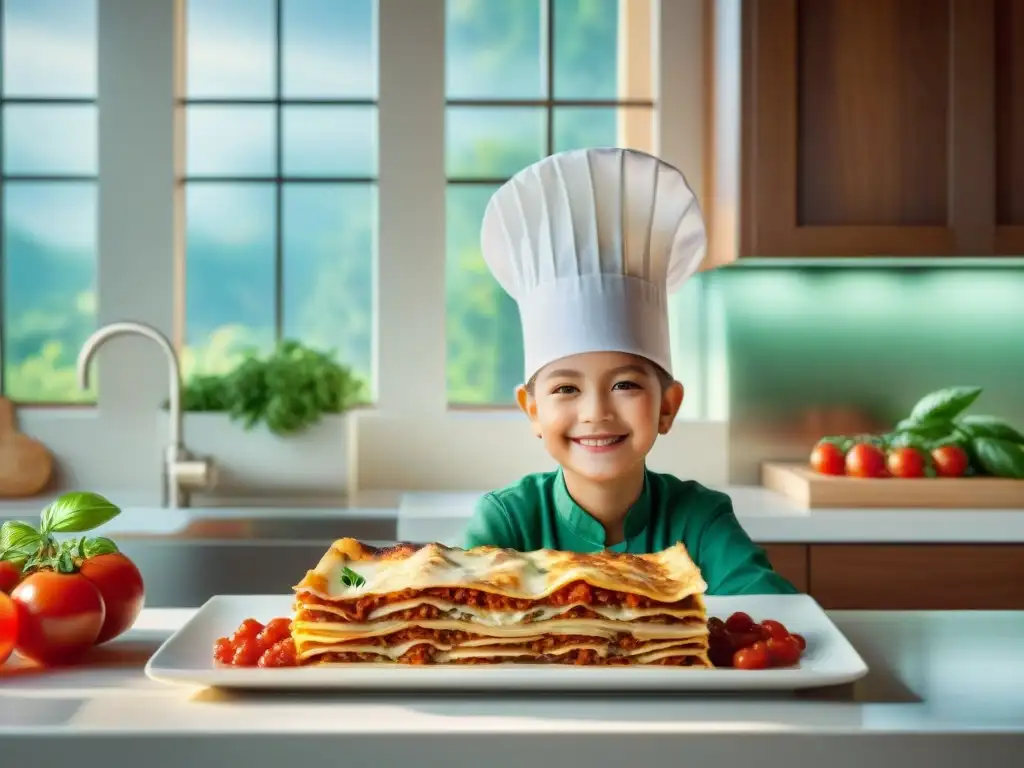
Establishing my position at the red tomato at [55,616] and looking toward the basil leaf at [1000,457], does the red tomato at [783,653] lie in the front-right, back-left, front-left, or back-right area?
front-right

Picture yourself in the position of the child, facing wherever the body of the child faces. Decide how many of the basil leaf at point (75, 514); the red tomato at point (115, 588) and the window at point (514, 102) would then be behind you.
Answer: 1

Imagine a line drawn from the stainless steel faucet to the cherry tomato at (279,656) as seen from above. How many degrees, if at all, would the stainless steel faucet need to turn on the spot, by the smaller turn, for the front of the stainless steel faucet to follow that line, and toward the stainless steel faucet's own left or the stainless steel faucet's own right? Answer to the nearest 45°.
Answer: approximately 90° to the stainless steel faucet's own left

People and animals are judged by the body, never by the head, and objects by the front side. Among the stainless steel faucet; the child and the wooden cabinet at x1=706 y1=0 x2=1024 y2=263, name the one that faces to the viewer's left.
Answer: the stainless steel faucet

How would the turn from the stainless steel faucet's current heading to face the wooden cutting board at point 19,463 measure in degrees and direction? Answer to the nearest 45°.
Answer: approximately 45° to its right

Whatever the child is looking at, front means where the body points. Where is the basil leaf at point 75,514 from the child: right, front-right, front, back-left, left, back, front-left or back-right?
front-right

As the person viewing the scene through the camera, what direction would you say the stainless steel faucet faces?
facing to the left of the viewer

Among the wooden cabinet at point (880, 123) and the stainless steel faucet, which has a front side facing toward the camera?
the wooden cabinet

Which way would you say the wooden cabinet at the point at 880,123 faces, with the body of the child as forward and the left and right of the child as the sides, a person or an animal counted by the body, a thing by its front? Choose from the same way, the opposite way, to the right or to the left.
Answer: the same way

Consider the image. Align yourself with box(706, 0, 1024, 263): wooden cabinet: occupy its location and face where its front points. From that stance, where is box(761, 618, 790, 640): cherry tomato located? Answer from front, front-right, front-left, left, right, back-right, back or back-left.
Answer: front

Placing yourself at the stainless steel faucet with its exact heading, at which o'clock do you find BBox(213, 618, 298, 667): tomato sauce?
The tomato sauce is roughly at 9 o'clock from the stainless steel faucet.

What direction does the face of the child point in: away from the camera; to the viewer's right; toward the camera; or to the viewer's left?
toward the camera

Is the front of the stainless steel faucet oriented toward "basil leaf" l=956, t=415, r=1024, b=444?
no

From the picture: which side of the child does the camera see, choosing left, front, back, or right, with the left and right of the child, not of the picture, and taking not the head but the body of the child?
front

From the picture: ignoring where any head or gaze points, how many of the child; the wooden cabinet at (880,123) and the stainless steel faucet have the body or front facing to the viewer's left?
1

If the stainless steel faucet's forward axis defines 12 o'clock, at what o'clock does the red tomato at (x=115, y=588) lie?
The red tomato is roughly at 9 o'clock from the stainless steel faucet.

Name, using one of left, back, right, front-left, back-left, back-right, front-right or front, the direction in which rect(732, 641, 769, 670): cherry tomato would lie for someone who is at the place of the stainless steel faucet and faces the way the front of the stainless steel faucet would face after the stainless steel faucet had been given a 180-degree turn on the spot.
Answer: right
